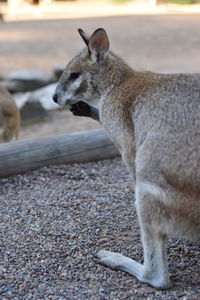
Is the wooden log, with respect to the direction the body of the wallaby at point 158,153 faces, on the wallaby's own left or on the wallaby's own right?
on the wallaby's own right

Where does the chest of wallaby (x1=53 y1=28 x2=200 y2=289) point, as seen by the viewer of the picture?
to the viewer's left

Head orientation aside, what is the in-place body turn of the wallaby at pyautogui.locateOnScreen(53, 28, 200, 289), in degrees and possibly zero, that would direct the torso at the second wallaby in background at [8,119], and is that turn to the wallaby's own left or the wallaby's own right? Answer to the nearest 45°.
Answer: approximately 45° to the wallaby's own right
